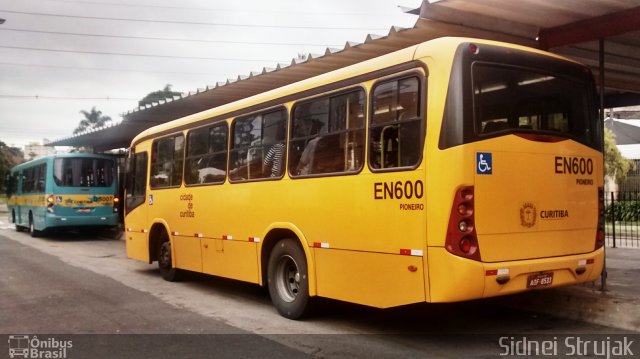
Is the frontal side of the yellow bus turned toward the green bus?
yes

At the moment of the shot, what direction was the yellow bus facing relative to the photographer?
facing away from the viewer and to the left of the viewer

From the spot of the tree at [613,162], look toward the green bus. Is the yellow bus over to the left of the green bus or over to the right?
left

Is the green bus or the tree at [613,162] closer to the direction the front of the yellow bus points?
the green bus

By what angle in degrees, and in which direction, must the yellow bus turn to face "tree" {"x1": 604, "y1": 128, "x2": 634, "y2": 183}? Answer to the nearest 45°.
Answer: approximately 90° to its right
